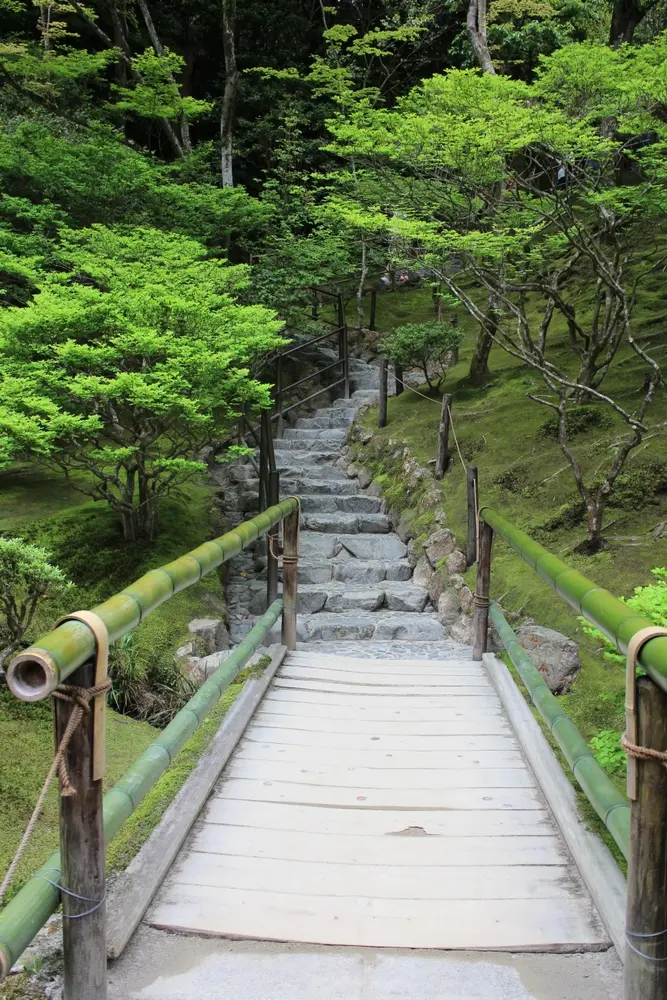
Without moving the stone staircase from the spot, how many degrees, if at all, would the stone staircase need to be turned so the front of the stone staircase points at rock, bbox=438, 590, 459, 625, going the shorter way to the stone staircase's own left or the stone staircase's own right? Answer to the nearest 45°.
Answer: approximately 45° to the stone staircase's own left

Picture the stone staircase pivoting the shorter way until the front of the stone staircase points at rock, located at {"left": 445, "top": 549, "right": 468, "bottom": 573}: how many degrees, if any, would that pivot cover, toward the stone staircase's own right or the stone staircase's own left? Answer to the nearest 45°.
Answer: approximately 45° to the stone staircase's own left

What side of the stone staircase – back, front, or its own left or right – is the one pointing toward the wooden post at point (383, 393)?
back

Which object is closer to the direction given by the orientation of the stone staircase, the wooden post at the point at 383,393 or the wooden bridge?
the wooden bridge

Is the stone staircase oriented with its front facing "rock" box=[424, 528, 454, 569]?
no

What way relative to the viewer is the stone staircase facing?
toward the camera

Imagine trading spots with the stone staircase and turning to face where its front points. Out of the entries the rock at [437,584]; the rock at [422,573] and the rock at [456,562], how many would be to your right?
0

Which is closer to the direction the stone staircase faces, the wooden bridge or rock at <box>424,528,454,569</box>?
the wooden bridge

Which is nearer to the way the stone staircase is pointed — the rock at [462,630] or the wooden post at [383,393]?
the rock

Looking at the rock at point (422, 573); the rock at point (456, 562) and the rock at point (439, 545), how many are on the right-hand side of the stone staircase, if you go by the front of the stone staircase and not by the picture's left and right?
0

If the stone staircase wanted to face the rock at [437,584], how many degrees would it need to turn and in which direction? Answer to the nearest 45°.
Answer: approximately 45° to its left

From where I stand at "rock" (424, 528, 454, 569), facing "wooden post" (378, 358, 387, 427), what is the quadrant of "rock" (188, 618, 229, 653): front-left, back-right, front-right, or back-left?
back-left

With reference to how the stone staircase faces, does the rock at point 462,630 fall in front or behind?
in front
